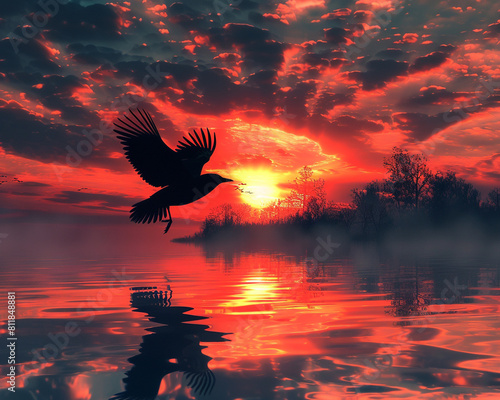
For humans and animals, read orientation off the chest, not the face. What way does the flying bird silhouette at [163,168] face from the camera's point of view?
to the viewer's right
